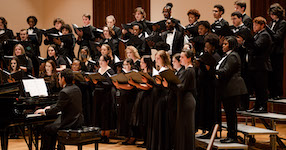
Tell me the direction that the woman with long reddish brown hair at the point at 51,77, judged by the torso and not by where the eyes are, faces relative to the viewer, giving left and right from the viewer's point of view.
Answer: facing the viewer and to the left of the viewer

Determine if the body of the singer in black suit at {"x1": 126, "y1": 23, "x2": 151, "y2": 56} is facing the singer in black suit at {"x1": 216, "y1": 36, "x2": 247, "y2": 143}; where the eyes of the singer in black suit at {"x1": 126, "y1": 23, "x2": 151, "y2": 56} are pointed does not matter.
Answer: no

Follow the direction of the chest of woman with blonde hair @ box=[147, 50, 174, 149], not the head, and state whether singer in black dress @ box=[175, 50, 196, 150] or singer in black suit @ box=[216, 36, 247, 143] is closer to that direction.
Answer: the singer in black dress

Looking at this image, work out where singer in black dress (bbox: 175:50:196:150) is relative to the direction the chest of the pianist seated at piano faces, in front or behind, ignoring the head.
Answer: behind

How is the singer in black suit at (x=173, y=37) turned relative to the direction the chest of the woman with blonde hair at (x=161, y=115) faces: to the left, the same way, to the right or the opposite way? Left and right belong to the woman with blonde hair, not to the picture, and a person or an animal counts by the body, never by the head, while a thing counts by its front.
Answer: the same way

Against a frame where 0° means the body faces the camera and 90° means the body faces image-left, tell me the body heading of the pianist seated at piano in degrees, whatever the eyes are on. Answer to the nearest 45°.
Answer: approximately 135°

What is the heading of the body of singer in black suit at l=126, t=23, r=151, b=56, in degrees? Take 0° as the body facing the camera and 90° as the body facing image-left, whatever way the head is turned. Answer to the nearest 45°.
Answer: approximately 45°

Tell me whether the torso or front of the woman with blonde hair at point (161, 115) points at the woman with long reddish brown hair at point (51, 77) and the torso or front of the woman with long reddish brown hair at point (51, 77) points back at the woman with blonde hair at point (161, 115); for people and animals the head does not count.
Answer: no

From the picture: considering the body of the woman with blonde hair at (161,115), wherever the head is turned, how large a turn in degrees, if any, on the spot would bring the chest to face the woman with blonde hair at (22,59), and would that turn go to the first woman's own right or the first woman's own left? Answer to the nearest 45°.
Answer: approximately 90° to the first woman's own right

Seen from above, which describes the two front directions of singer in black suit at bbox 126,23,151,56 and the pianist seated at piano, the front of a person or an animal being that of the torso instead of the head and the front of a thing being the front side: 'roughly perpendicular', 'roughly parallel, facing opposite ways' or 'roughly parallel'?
roughly perpendicular

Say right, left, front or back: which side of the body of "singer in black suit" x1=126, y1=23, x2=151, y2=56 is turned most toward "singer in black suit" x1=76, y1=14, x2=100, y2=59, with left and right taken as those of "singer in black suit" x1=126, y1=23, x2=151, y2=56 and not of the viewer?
right

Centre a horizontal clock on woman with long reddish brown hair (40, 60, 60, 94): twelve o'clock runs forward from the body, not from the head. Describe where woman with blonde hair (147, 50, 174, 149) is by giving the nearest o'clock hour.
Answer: woman with blonde hair (147, 50, 174, 149) is roughly at 9 o'clock from woman with long reddish brown hair (40, 60, 60, 94).

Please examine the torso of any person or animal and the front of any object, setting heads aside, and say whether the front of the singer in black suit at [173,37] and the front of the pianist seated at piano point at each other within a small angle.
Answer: no

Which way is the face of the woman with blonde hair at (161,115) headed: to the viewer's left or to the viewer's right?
to the viewer's left
